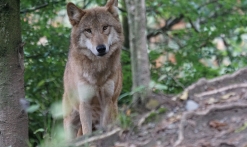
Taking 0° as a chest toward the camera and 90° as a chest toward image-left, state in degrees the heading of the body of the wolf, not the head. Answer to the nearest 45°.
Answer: approximately 0°

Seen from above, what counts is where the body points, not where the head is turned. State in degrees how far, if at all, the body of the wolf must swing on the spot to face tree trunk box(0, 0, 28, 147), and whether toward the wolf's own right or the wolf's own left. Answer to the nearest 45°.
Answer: approximately 45° to the wolf's own right
